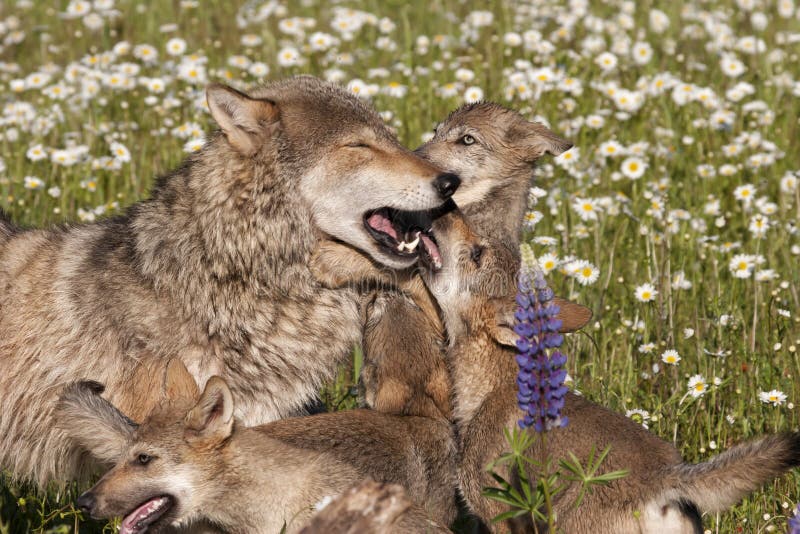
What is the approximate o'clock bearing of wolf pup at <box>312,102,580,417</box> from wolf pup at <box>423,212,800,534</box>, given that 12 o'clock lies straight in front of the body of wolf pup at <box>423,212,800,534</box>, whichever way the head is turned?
wolf pup at <box>312,102,580,417</box> is roughly at 1 o'clock from wolf pup at <box>423,212,800,534</box>.

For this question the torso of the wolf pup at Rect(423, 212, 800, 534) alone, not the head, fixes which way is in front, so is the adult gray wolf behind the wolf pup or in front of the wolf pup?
in front

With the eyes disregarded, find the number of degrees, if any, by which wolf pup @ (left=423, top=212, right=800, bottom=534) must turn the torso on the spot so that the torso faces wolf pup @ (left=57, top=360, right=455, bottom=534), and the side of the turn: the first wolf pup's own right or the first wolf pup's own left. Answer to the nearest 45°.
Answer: approximately 45° to the first wolf pup's own left

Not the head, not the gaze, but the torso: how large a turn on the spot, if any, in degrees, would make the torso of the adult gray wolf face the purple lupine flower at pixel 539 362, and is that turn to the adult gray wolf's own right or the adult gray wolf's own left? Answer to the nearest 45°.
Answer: approximately 45° to the adult gray wolf's own right

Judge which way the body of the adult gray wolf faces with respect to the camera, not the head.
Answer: to the viewer's right

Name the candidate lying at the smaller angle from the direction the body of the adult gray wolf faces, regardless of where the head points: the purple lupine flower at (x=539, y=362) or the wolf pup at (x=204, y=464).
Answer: the purple lupine flower

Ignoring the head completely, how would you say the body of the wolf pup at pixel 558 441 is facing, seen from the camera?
to the viewer's left

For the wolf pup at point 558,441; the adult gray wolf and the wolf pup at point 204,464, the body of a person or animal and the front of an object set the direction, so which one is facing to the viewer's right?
the adult gray wolf

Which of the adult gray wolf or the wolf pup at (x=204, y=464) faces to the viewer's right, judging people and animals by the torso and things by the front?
the adult gray wolf

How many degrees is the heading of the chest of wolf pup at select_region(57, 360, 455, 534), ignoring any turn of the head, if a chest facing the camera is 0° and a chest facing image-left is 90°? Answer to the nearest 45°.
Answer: approximately 90°
